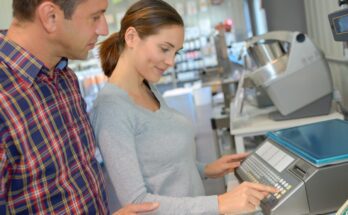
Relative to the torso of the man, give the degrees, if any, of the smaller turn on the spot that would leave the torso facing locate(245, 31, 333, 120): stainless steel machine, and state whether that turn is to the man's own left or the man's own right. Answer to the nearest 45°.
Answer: approximately 90° to the man's own left

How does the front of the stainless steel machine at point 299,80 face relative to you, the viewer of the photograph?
facing to the left of the viewer

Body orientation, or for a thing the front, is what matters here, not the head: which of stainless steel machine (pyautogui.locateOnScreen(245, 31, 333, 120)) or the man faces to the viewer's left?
the stainless steel machine

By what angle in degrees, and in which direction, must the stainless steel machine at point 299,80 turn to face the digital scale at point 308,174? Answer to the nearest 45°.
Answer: approximately 90° to its left

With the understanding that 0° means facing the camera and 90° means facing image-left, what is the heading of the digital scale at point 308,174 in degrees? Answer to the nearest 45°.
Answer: approximately 45°

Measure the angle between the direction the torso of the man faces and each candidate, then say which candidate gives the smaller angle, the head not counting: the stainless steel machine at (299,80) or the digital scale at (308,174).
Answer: the digital scale
